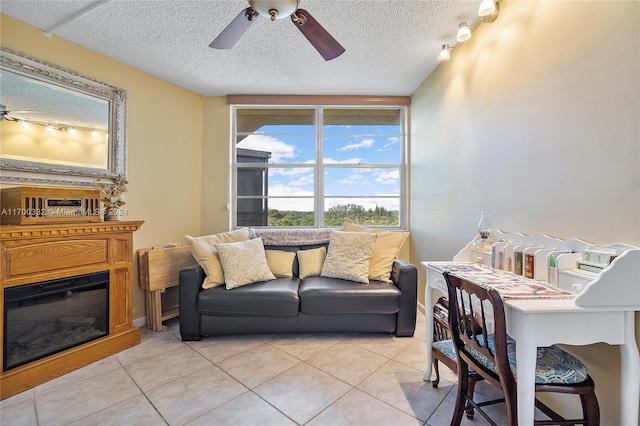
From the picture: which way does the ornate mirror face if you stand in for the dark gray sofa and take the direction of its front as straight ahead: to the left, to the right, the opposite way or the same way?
to the left

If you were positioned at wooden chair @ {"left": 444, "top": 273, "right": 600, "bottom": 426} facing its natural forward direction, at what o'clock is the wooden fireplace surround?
The wooden fireplace surround is roughly at 7 o'clock from the wooden chair.

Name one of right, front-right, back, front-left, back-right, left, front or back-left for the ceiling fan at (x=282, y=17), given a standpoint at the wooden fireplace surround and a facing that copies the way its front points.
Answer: front

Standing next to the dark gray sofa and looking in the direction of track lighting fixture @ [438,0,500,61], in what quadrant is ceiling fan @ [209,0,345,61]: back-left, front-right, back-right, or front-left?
front-right

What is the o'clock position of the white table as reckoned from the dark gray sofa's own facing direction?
The white table is roughly at 11 o'clock from the dark gray sofa.

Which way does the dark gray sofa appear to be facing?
toward the camera

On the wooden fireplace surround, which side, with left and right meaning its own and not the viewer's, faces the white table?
front

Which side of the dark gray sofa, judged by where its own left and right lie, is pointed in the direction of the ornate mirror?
right

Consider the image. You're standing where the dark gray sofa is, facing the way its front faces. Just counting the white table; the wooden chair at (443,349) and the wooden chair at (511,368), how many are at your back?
0

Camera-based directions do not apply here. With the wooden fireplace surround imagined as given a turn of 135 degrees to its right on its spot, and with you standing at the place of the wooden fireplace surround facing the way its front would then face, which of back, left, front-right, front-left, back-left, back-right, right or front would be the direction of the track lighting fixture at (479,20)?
back-left

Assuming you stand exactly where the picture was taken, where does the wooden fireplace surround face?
facing the viewer and to the right of the viewer

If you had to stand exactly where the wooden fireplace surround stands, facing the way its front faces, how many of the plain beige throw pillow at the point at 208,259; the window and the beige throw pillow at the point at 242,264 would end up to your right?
0

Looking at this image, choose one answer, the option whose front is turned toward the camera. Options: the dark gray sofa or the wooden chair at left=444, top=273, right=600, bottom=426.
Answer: the dark gray sofa

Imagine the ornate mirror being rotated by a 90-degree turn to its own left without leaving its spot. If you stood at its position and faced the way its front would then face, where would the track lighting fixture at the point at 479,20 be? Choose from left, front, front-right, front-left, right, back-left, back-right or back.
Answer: right

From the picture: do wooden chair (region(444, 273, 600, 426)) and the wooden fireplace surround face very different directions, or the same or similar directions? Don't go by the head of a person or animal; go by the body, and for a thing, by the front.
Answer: same or similar directions

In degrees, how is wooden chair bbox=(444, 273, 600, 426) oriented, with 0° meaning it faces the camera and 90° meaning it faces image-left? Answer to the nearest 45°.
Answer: approximately 225°

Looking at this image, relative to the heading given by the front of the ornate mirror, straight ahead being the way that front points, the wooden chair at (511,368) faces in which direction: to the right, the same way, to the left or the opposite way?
the same way

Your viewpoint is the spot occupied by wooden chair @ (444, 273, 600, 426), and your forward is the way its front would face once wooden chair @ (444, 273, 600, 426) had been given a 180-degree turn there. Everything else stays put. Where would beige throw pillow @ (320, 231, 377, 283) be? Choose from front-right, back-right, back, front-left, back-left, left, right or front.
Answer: right

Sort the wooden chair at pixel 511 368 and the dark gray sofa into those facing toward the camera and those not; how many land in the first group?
1

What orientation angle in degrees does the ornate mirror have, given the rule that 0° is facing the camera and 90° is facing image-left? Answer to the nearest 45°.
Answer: approximately 315°

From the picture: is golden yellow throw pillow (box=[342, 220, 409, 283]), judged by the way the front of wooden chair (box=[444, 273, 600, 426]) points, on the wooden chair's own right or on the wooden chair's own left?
on the wooden chair's own left
